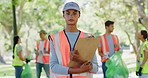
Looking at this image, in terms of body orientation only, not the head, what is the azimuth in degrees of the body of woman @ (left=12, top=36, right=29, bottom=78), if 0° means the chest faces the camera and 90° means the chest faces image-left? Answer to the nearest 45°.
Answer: approximately 270°

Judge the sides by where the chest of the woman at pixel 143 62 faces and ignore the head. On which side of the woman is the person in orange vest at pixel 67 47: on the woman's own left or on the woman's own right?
on the woman's own left

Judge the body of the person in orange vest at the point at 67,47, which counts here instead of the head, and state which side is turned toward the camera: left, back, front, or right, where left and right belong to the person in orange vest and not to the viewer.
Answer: front

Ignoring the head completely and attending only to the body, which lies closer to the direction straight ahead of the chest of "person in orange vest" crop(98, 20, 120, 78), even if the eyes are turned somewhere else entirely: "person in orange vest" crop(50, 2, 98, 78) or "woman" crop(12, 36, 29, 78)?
the person in orange vest

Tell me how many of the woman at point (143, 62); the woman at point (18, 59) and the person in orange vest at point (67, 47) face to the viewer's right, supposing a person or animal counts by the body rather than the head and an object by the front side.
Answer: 1

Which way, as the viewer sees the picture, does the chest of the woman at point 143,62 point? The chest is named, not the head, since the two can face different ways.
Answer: to the viewer's left
